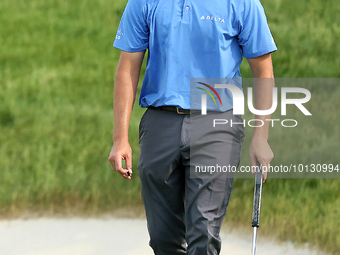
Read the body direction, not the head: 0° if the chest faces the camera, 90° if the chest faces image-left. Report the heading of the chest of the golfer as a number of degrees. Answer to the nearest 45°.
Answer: approximately 0°
